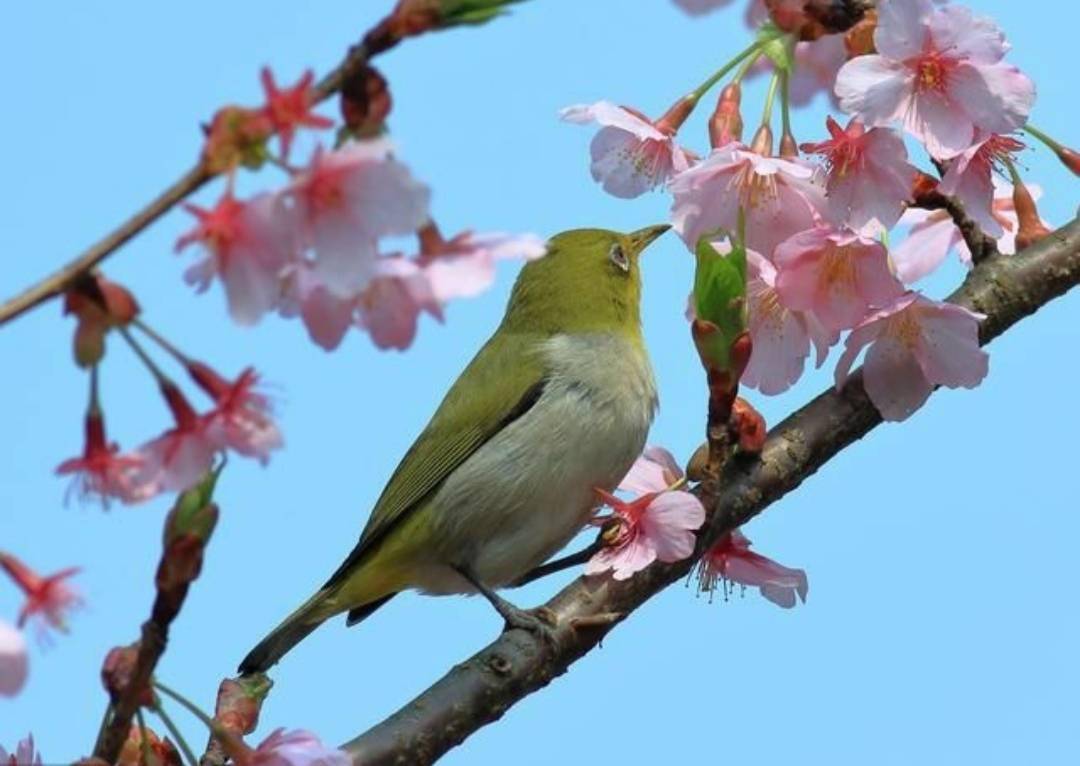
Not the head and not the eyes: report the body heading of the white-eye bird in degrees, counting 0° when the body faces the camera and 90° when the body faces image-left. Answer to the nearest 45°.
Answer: approximately 270°

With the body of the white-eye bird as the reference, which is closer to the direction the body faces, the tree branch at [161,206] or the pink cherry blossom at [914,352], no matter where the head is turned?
the pink cherry blossom

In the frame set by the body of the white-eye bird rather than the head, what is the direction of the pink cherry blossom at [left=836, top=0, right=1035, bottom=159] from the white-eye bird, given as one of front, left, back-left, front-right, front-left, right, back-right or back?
front-right

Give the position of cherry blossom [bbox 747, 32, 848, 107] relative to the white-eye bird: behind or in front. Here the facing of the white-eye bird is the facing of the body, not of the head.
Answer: in front

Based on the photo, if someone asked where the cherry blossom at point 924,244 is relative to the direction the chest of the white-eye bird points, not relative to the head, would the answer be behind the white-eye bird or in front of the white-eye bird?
in front
